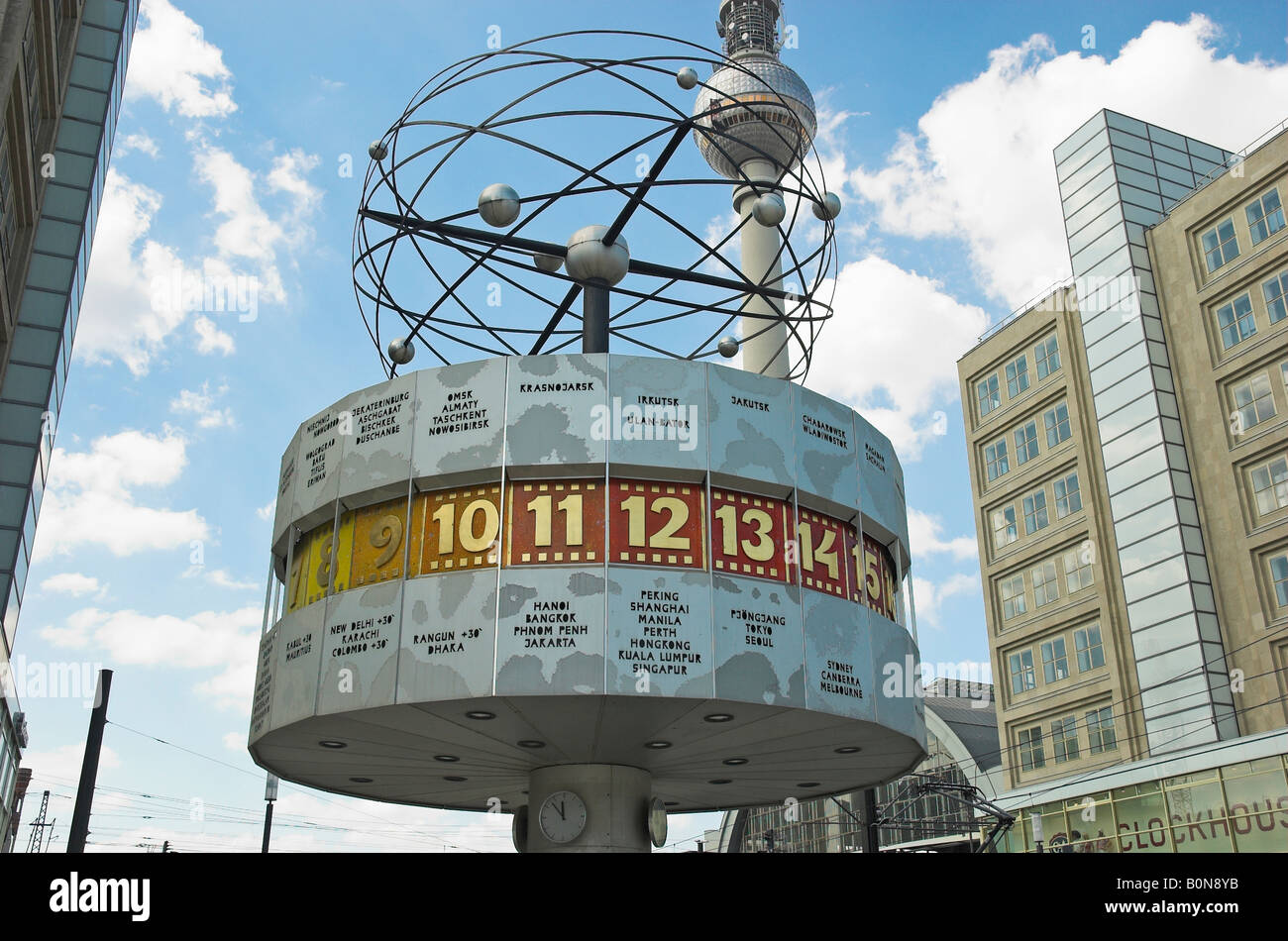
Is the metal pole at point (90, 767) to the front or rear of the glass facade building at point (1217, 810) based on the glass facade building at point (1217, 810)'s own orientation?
to the front

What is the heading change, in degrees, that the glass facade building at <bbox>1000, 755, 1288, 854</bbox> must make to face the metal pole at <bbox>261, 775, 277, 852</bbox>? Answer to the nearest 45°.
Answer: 0° — it already faces it

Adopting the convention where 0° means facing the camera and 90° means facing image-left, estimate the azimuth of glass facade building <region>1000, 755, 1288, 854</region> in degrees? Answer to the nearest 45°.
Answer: approximately 45°

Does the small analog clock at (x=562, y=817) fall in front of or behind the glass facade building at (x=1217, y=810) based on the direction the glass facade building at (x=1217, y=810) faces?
in front
